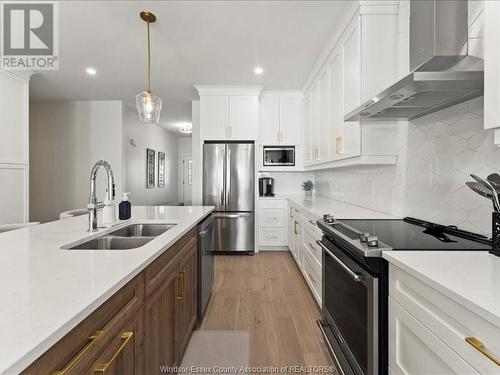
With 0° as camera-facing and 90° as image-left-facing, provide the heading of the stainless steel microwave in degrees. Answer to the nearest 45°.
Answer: approximately 0°

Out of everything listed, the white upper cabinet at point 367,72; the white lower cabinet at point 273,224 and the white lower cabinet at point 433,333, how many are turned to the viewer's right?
0

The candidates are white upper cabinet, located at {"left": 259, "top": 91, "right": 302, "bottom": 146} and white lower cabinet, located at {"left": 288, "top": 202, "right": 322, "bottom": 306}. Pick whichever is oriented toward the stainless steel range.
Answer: the white upper cabinet

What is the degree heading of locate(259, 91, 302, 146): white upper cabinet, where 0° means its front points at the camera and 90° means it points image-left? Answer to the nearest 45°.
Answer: approximately 0°

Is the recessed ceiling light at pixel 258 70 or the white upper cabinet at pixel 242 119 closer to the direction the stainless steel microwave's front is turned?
the recessed ceiling light

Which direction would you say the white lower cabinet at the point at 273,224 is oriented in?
toward the camera

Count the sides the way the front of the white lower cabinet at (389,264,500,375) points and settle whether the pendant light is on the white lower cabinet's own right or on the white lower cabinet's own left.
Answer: on the white lower cabinet's own right

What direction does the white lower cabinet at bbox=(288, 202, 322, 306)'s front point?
to the viewer's left

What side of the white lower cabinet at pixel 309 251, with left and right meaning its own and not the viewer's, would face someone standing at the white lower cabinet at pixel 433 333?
left

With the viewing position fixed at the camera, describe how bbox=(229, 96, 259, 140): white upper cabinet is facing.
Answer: facing the viewer

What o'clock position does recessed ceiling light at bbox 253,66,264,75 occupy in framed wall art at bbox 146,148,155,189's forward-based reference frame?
The recessed ceiling light is roughly at 1 o'clock from the framed wall art.

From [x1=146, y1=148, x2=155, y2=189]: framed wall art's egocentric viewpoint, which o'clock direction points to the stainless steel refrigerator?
The stainless steel refrigerator is roughly at 1 o'clock from the framed wall art.

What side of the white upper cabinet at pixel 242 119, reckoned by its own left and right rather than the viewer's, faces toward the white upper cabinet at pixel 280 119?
left

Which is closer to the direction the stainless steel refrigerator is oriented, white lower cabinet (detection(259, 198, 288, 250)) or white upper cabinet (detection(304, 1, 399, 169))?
the white upper cabinet

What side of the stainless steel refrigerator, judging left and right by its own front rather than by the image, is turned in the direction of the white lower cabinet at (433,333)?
front

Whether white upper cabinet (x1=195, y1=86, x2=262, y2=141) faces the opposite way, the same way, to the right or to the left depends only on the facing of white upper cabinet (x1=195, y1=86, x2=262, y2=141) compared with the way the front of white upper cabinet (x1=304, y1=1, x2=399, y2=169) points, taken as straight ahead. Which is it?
to the left
